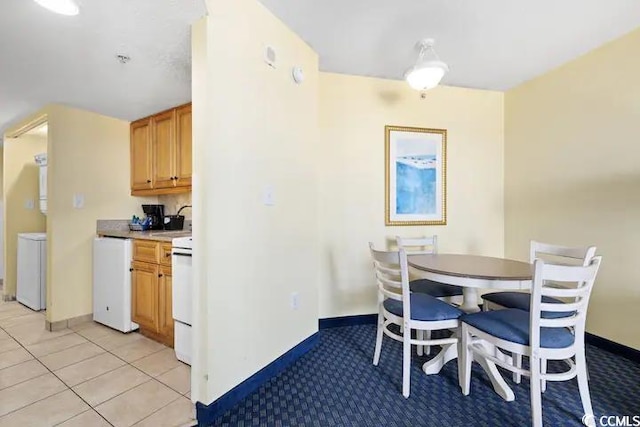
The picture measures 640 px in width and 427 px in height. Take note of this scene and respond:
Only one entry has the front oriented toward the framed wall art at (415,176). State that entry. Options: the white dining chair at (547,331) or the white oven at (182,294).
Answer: the white dining chair

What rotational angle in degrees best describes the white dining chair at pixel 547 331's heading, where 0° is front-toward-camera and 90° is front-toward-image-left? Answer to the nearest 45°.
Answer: approximately 135°

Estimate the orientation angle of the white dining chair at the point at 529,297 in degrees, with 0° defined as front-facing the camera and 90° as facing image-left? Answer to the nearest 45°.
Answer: approximately 45°

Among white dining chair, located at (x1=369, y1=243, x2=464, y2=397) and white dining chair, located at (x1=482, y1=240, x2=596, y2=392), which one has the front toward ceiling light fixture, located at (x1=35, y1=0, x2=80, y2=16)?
white dining chair, located at (x1=482, y1=240, x2=596, y2=392)

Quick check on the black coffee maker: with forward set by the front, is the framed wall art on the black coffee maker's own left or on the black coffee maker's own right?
on the black coffee maker's own left

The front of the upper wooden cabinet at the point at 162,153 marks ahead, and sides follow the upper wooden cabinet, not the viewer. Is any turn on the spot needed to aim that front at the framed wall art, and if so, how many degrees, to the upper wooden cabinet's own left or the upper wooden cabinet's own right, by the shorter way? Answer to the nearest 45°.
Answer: approximately 90° to the upper wooden cabinet's own left

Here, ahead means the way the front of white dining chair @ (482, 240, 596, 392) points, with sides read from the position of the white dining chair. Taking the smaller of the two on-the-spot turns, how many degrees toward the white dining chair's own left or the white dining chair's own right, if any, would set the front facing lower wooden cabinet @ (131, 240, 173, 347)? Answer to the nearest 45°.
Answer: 0° — it already faces it

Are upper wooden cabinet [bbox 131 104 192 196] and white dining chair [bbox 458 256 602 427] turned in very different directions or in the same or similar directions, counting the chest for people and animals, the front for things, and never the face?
very different directions

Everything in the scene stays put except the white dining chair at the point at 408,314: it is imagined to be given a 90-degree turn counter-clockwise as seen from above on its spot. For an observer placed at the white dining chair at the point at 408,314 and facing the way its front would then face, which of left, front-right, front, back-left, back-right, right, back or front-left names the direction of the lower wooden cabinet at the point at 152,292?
front-left

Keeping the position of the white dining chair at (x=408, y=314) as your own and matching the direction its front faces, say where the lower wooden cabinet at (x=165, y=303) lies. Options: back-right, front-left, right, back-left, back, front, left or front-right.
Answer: back-left

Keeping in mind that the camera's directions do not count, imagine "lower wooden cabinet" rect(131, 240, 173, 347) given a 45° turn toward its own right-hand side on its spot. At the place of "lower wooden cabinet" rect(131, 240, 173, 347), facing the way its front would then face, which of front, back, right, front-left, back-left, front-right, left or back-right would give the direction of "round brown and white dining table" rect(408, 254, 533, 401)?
back-left

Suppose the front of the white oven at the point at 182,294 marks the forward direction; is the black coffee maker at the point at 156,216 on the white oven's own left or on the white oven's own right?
on the white oven's own right

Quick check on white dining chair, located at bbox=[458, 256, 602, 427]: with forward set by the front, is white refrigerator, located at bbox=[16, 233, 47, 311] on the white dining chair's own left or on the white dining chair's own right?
on the white dining chair's own left
